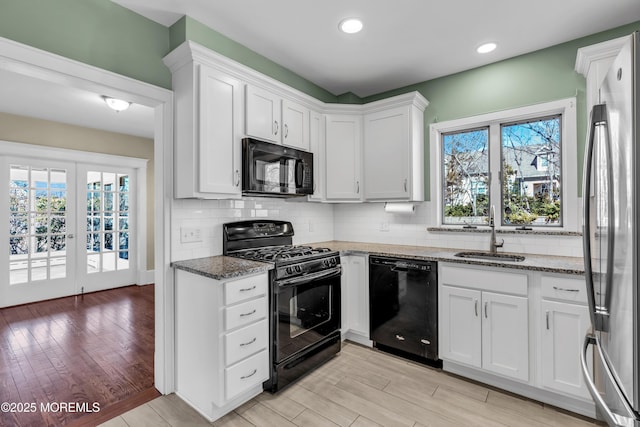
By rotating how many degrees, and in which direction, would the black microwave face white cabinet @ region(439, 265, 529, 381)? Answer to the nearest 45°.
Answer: approximately 45° to its left

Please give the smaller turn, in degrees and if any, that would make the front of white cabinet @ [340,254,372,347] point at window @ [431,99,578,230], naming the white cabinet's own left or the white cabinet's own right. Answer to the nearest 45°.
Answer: approximately 135° to the white cabinet's own left

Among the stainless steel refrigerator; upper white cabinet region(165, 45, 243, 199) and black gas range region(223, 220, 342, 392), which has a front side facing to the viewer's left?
the stainless steel refrigerator

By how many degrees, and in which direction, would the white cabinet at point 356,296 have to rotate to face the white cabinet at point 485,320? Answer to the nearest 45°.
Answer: approximately 90° to its left

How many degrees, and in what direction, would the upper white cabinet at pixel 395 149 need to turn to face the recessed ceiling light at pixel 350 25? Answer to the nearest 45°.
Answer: approximately 45° to its left

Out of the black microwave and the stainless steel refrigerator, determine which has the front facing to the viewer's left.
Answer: the stainless steel refrigerator

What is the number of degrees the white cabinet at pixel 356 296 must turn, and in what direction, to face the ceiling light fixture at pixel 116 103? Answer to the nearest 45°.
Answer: approximately 45° to its right

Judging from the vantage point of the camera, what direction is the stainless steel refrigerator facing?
facing to the left of the viewer

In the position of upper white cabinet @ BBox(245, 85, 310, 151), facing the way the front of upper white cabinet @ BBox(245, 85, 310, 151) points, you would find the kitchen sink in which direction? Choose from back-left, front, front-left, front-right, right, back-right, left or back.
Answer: front-left
